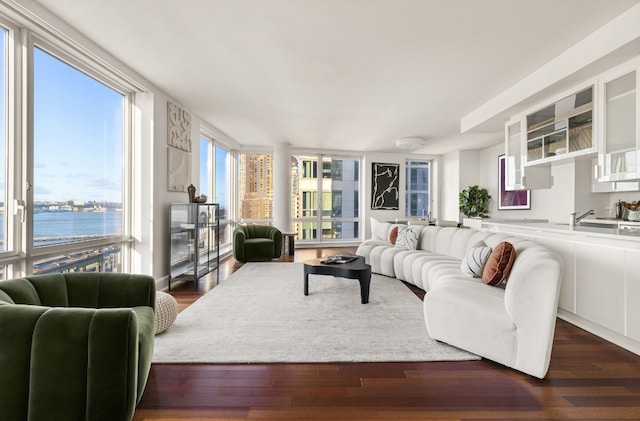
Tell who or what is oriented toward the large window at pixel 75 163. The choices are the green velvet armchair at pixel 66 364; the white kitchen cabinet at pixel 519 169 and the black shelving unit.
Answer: the white kitchen cabinet

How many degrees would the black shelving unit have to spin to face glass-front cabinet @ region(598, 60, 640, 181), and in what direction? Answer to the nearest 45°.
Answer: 0° — it already faces it

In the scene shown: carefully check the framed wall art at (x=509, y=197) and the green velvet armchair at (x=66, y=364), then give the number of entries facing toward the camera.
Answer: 1

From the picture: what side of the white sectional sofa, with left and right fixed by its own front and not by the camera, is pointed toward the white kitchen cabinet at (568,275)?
back

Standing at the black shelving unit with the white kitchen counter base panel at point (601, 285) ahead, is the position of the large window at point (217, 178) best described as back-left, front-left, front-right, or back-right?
back-left

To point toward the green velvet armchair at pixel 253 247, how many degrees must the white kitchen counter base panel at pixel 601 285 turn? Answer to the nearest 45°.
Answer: approximately 45° to its right

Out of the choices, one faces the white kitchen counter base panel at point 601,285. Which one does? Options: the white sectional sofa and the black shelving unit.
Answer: the black shelving unit

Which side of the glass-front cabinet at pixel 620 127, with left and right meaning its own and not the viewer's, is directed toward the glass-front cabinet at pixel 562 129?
right

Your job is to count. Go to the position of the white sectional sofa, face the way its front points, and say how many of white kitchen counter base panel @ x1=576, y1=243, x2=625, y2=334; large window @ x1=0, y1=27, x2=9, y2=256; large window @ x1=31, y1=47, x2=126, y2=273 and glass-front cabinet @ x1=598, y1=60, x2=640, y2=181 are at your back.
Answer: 2

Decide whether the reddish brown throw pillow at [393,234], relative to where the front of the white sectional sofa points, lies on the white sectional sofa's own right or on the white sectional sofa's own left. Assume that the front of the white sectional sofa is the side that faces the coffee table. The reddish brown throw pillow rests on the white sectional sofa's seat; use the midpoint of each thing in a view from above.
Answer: on the white sectional sofa's own right

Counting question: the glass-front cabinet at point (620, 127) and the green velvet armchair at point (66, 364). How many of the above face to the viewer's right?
1
